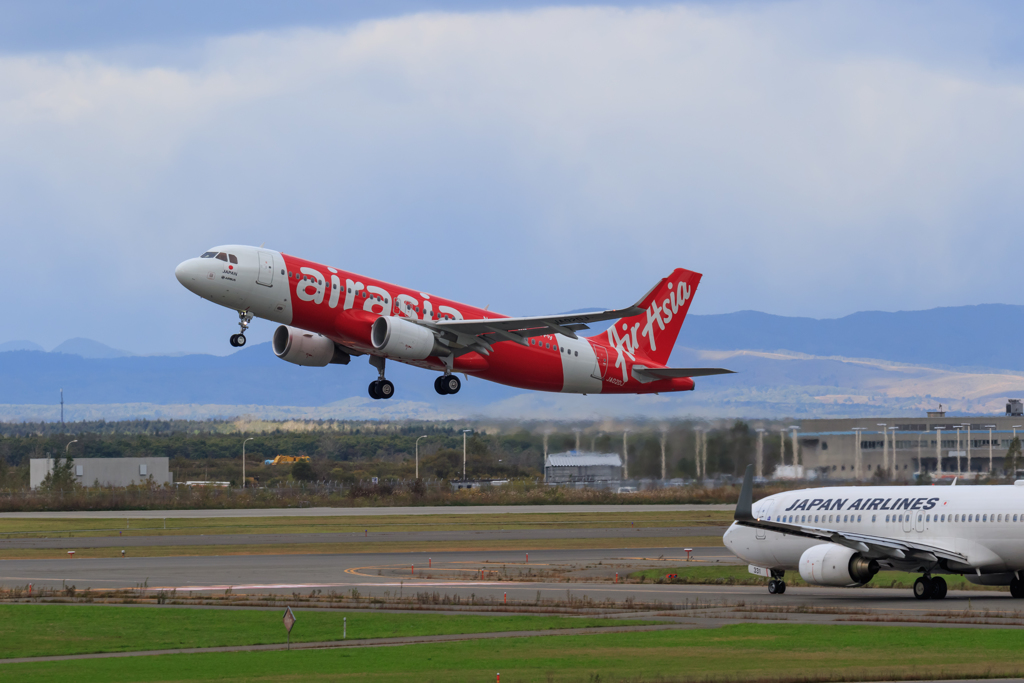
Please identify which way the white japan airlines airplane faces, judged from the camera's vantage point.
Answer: facing away from the viewer and to the left of the viewer
